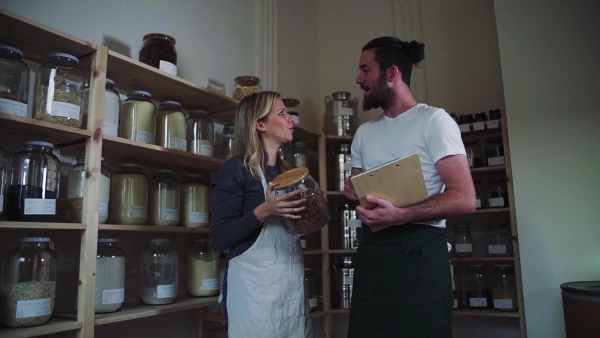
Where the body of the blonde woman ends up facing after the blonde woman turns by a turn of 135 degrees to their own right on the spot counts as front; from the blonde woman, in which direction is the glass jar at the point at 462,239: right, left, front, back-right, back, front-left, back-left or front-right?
back-right

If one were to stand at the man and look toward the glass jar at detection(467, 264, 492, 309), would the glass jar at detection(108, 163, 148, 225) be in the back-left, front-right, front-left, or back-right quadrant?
back-left

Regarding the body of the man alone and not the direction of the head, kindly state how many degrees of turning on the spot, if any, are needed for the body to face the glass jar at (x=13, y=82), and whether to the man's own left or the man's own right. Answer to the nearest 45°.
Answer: approximately 45° to the man's own right

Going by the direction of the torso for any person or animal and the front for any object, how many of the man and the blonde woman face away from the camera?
0

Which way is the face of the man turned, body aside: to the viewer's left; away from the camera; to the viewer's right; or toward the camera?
to the viewer's left

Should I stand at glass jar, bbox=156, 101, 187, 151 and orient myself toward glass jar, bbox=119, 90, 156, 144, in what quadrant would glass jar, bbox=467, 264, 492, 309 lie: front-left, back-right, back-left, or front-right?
back-left

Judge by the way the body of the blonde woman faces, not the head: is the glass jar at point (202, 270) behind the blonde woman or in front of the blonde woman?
behind

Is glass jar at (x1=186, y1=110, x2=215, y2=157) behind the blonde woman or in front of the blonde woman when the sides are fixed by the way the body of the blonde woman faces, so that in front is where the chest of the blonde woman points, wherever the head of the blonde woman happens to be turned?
behind

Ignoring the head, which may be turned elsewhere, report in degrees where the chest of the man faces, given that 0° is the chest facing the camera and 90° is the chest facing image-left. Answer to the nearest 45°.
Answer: approximately 45°

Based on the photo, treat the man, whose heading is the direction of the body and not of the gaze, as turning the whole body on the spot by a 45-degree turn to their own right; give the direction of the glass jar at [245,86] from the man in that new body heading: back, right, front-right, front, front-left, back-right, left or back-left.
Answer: front-right

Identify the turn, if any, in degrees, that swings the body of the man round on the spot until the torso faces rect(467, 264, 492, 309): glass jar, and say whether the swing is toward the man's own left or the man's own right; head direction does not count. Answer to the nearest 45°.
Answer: approximately 135° to the man's own right

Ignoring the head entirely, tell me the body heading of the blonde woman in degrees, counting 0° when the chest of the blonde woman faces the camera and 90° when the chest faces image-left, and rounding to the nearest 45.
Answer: approximately 315°

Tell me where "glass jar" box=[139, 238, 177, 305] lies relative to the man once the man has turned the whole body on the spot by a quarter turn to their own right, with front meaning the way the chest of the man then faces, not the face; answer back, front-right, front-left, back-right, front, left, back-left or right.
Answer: front-left

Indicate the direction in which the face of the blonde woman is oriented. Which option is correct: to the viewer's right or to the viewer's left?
to the viewer's right

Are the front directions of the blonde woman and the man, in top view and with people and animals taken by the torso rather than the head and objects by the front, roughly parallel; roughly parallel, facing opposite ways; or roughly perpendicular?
roughly perpendicular

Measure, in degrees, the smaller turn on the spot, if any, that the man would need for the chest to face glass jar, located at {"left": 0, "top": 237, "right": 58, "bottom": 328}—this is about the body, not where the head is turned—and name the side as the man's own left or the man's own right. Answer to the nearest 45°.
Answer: approximately 45° to the man's own right
